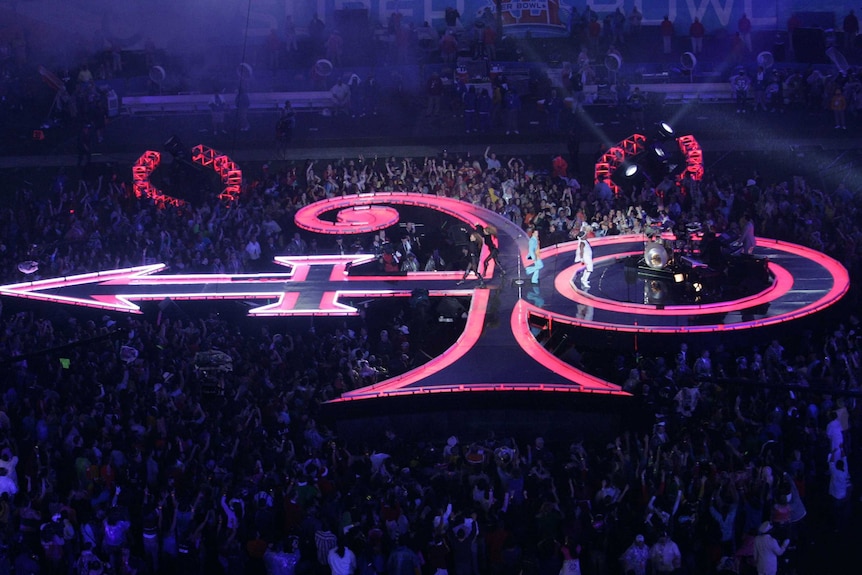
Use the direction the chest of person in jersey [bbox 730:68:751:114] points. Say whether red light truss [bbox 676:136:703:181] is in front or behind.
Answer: in front

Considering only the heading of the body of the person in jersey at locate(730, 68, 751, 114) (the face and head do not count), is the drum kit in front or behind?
in front

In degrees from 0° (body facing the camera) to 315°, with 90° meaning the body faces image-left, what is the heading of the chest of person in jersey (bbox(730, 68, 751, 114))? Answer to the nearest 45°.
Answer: approximately 0°

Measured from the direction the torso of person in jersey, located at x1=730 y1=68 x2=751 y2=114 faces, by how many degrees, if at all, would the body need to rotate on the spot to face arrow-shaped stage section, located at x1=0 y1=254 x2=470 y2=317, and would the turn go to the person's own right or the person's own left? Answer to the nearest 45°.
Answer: approximately 45° to the person's own right

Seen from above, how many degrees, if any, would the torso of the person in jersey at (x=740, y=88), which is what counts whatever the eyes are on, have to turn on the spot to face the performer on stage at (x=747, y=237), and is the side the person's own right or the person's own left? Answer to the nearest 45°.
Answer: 0° — they already face them

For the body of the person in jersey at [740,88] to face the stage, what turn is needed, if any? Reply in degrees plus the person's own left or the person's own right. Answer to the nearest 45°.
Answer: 0° — they already face it

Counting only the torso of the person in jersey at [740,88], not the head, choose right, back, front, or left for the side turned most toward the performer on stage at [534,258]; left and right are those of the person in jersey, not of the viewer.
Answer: front

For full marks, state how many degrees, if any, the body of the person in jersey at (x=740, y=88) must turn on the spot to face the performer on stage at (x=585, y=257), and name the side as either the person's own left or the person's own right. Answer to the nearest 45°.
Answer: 0° — they already face them

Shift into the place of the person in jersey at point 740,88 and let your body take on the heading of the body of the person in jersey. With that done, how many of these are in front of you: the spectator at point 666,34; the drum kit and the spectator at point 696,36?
1

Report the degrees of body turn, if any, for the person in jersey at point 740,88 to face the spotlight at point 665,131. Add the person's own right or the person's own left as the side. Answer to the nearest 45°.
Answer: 0° — they already face it

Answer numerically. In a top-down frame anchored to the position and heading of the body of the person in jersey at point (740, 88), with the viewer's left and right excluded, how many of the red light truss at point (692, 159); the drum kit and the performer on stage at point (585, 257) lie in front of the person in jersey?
3

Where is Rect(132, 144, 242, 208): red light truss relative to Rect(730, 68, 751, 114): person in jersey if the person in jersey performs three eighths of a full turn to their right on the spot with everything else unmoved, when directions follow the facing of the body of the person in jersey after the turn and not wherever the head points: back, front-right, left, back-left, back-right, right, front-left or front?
left

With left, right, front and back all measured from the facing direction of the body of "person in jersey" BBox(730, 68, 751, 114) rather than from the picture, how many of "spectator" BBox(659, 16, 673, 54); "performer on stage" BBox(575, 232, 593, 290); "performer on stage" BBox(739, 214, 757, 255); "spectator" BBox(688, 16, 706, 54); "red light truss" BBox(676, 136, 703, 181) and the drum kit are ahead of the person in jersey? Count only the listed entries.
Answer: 4

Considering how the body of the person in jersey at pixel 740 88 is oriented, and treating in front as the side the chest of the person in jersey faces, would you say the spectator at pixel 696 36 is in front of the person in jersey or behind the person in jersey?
behind

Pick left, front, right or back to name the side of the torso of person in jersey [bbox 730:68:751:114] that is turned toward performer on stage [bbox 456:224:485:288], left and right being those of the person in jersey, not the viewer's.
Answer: front
